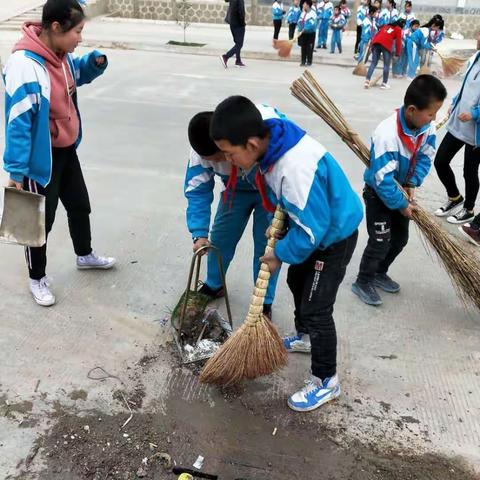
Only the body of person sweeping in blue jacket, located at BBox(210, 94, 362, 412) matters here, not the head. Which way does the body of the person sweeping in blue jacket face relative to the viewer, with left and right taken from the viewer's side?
facing to the left of the viewer

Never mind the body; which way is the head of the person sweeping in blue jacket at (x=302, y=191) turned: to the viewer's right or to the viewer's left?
to the viewer's left

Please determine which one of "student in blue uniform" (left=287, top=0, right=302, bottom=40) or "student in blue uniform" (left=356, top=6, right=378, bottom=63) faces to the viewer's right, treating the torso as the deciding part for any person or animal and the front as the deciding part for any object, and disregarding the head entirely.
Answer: "student in blue uniform" (left=356, top=6, right=378, bottom=63)

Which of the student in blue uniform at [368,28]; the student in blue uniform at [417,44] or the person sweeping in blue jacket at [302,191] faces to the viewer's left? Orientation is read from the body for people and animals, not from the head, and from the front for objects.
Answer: the person sweeping in blue jacket

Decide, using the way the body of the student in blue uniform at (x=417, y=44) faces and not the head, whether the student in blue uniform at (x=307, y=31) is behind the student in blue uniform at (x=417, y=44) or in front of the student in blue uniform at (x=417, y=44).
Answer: behind

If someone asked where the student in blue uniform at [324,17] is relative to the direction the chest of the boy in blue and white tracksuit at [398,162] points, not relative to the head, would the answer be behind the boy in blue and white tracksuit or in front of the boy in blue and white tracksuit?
behind

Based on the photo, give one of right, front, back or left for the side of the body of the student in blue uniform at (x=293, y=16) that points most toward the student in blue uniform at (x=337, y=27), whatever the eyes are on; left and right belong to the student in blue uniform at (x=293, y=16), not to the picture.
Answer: left

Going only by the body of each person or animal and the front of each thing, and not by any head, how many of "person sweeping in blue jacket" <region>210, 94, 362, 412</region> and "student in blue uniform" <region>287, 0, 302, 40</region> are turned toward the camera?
1

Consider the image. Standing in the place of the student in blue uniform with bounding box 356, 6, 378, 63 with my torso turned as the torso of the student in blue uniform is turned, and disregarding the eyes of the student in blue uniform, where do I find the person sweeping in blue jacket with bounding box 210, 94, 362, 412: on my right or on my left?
on my right
